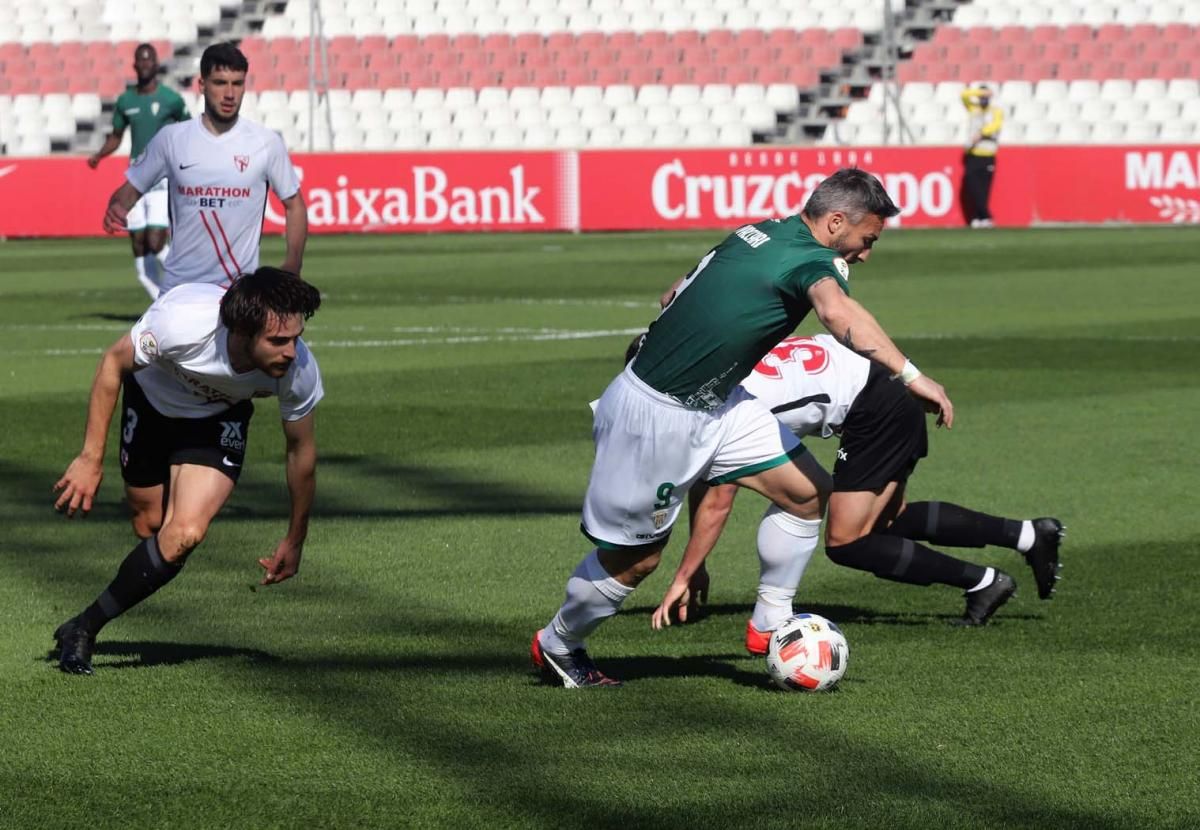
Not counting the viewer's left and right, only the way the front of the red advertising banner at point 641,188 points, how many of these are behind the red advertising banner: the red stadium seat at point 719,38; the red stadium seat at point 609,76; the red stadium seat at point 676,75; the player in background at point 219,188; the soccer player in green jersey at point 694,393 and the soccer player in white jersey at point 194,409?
3

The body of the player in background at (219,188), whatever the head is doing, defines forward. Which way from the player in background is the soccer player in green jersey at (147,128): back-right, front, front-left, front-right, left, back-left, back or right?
back

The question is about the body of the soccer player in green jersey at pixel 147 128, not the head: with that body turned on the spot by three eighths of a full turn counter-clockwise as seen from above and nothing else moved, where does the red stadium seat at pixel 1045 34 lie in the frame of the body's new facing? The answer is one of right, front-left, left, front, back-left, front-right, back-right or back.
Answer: front

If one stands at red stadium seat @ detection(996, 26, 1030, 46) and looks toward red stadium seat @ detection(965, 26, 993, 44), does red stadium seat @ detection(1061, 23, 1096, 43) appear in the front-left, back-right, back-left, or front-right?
back-right

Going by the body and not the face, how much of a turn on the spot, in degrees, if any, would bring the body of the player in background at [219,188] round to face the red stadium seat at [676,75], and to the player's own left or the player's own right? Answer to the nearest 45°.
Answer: approximately 180°

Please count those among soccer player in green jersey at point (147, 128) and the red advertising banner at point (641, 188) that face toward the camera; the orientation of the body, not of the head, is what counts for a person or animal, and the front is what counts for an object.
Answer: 2

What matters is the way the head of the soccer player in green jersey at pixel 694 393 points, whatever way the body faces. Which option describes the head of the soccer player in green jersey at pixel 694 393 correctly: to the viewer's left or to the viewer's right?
to the viewer's right

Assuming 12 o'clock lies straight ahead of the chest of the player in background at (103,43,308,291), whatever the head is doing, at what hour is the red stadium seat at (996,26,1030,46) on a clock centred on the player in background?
The red stadium seat is roughly at 7 o'clock from the player in background.

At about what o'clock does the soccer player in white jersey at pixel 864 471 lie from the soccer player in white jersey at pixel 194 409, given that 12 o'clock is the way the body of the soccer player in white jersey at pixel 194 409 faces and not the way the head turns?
the soccer player in white jersey at pixel 864 471 is roughly at 10 o'clock from the soccer player in white jersey at pixel 194 409.

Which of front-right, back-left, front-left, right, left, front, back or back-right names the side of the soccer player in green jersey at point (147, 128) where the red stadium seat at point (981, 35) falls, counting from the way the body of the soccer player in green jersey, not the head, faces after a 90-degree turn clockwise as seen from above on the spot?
back-right

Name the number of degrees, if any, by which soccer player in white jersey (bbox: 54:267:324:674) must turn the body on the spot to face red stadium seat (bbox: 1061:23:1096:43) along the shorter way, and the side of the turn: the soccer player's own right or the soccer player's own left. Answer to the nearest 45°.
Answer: approximately 90° to the soccer player's own left
